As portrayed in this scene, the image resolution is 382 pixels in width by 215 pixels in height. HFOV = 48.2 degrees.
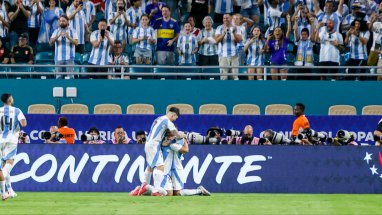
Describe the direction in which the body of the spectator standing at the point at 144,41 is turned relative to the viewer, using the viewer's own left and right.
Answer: facing the viewer

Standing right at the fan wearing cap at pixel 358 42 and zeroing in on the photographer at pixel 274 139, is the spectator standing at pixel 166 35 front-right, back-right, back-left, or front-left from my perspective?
front-right

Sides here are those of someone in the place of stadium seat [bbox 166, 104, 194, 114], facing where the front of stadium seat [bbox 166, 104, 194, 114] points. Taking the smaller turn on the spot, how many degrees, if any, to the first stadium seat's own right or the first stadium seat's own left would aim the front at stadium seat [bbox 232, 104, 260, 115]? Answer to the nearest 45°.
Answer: approximately 90° to the first stadium seat's own left

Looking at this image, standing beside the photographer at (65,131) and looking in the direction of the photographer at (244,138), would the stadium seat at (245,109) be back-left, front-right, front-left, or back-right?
front-left

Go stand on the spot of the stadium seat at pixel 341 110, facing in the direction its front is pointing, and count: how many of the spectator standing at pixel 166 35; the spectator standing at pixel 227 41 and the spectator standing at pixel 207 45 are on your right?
3

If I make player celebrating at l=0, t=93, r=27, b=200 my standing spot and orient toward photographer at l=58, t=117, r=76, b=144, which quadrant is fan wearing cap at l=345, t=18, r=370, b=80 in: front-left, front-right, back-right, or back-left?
front-right

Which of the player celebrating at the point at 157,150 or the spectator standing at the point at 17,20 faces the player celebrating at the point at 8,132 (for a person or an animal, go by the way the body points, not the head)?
the spectator standing

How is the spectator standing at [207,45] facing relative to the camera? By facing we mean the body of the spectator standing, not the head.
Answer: toward the camera

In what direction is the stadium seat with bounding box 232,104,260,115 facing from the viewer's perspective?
toward the camera

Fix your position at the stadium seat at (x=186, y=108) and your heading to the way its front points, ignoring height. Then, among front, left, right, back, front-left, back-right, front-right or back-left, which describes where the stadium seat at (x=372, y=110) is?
left

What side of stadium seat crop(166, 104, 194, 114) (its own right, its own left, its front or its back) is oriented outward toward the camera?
front

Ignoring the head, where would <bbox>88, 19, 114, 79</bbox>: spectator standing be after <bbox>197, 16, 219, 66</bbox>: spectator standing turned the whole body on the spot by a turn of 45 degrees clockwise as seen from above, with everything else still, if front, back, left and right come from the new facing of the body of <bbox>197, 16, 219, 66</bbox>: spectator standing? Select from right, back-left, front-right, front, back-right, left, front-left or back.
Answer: front-right

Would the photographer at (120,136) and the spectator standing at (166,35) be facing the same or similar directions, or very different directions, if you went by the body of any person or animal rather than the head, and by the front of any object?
same or similar directions

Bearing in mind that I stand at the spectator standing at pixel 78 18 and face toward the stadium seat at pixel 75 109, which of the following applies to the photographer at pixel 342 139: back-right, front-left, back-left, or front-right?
front-left

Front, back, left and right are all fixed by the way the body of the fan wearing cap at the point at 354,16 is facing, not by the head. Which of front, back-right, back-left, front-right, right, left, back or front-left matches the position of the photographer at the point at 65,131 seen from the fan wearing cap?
front-right

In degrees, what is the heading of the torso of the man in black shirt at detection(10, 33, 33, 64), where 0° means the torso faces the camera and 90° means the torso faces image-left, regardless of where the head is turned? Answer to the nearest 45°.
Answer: approximately 0°

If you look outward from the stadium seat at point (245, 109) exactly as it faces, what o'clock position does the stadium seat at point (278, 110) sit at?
the stadium seat at point (278, 110) is roughly at 9 o'clock from the stadium seat at point (245, 109).

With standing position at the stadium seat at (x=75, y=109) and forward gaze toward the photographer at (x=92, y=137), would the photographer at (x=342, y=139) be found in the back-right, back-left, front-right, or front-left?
front-left
